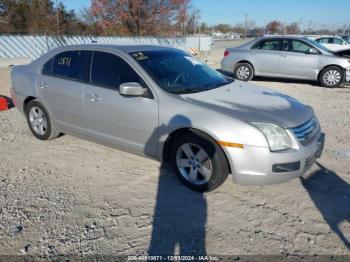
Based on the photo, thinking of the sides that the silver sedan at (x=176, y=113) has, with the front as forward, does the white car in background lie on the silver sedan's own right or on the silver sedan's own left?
on the silver sedan's own left

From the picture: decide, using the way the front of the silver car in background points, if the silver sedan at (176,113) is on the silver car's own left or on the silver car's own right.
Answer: on the silver car's own right

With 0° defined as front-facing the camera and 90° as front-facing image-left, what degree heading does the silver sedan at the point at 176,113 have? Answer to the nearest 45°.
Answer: approximately 315°

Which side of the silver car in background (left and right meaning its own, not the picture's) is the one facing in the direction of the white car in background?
left

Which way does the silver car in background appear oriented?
to the viewer's right
